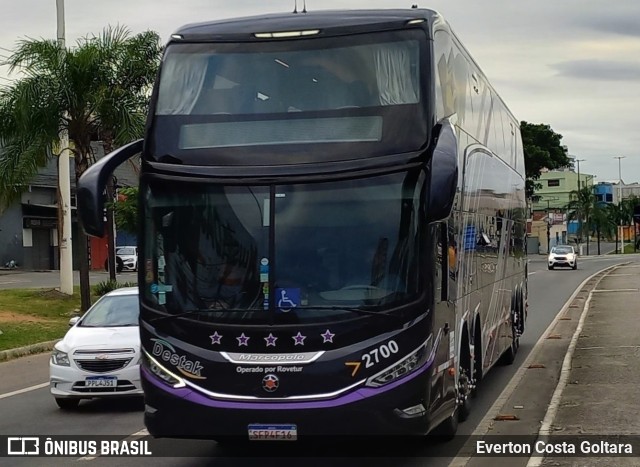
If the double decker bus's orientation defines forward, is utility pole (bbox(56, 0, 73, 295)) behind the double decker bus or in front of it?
behind

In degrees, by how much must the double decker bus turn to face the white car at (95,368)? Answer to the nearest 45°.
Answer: approximately 135° to its right

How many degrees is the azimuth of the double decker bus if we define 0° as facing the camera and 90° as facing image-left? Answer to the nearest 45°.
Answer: approximately 0°

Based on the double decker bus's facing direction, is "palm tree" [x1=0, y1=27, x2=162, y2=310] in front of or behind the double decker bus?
behind
